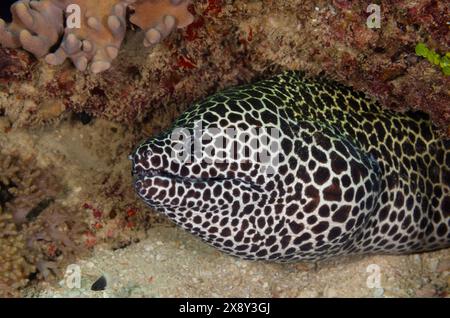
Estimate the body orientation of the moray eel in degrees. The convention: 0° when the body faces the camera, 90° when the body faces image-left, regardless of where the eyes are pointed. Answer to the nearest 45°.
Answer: approximately 90°
